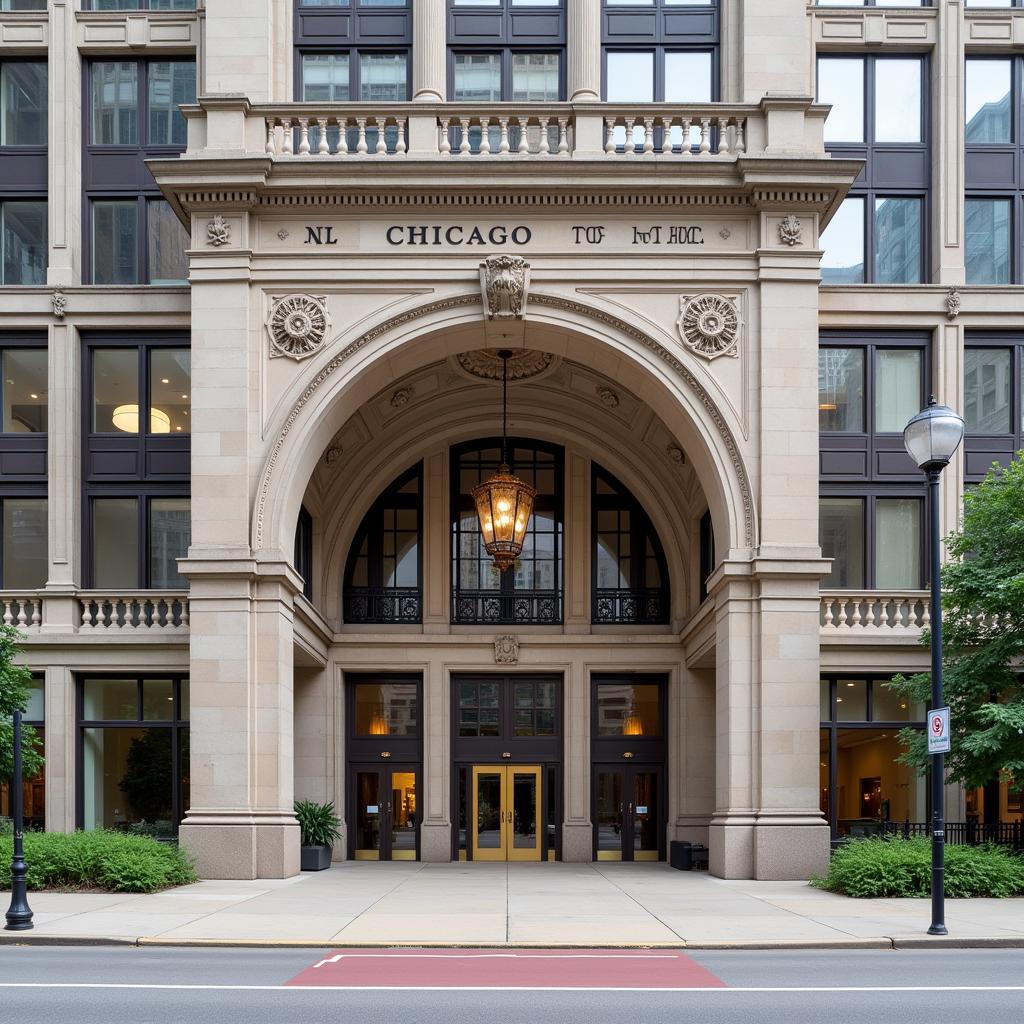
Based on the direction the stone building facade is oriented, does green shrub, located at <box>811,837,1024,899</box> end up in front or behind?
in front

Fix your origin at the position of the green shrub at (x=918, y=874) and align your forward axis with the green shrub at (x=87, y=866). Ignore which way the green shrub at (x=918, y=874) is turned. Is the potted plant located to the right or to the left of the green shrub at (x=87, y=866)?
right

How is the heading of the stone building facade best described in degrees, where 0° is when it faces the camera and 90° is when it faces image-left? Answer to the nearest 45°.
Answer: approximately 0°

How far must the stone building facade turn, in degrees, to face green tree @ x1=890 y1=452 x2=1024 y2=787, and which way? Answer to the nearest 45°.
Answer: approximately 45° to its left

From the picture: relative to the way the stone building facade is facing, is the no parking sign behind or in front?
in front
